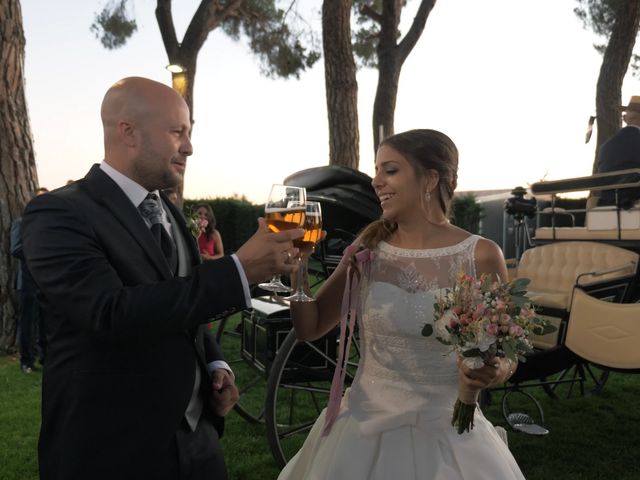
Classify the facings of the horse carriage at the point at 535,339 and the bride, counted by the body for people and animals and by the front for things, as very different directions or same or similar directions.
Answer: very different directions

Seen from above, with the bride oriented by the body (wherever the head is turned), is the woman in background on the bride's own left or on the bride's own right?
on the bride's own right

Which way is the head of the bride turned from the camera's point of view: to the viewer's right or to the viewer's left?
to the viewer's left

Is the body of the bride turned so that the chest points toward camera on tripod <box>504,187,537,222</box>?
no

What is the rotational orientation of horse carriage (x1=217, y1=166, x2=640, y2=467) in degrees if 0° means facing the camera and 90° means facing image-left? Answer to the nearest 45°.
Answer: approximately 225°

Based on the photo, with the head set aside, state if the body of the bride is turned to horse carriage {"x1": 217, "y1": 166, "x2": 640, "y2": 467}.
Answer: no

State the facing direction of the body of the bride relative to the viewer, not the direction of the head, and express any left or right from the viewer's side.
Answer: facing the viewer and to the left of the viewer

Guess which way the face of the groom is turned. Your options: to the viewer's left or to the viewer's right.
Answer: to the viewer's right

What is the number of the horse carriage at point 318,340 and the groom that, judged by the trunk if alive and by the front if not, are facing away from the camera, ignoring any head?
0

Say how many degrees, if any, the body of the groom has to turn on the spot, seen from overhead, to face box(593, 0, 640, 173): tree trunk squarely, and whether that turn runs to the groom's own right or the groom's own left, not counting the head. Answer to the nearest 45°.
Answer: approximately 90° to the groom's own left

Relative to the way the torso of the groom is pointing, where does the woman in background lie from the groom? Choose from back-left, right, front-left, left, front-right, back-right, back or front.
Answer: back-left

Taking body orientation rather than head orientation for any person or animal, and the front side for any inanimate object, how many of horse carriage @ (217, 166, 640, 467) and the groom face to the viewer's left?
0

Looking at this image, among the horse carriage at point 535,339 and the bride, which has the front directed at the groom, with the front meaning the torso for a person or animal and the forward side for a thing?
the bride
